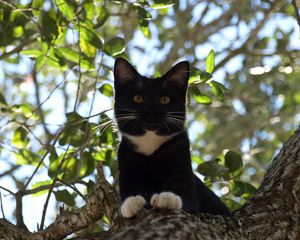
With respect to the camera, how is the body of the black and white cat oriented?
toward the camera
